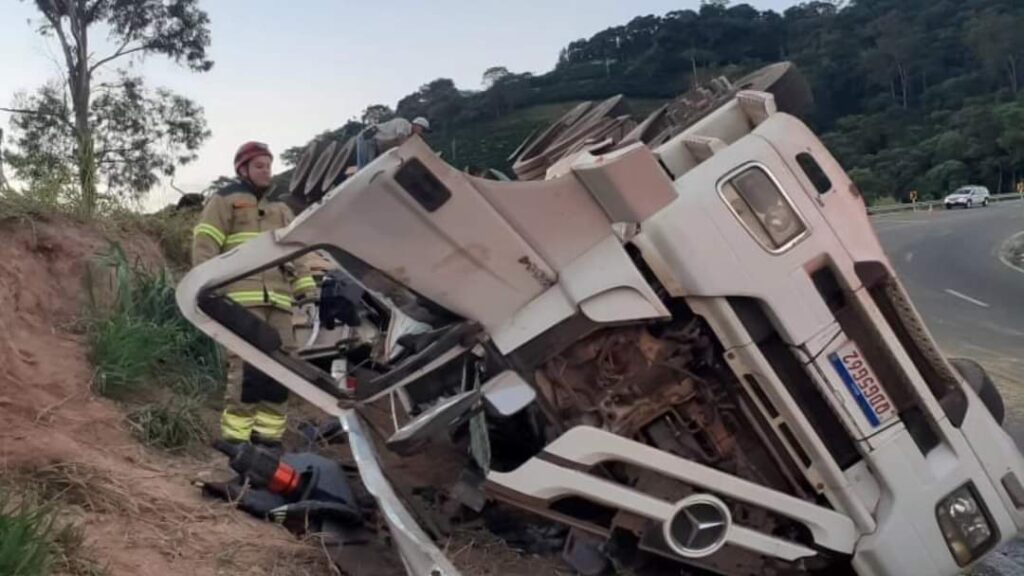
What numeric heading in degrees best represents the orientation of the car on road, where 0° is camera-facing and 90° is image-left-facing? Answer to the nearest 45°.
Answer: approximately 45°

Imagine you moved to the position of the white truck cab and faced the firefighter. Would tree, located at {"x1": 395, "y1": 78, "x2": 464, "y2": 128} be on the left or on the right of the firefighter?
right

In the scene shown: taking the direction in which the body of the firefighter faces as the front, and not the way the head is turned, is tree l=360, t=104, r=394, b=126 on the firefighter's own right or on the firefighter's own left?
on the firefighter's own left

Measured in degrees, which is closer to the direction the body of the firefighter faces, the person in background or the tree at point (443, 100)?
the person in background

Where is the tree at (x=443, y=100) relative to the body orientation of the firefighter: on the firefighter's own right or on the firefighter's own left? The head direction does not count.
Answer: on the firefighter's own left

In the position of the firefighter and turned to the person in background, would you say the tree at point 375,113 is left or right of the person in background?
left
